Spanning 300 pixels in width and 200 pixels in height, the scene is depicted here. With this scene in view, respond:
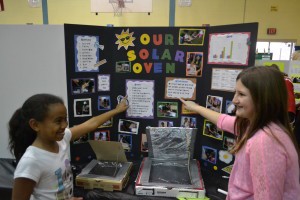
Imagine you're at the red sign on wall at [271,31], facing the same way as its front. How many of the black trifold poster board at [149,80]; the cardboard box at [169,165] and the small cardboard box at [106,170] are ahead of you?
3

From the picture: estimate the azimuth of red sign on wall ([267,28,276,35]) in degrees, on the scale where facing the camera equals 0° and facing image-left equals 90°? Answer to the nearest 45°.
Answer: approximately 0°

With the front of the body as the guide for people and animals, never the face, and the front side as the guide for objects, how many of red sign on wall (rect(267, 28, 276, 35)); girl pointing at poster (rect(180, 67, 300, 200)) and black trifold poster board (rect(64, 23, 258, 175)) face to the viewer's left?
1

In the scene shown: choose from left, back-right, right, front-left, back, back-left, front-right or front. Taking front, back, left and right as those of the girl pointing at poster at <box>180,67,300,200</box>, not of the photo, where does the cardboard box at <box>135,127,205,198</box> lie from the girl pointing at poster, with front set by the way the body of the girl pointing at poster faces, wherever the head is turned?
front-right

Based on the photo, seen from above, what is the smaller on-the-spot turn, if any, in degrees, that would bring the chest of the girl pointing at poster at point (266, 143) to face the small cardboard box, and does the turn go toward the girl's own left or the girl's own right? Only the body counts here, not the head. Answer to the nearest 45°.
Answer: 0° — they already face it

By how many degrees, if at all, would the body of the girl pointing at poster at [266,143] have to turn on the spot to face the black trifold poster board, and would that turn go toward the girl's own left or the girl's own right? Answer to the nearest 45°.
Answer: approximately 45° to the girl's own right

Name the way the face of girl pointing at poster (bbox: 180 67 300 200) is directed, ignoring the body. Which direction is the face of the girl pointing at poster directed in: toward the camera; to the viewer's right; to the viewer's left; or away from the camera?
to the viewer's left

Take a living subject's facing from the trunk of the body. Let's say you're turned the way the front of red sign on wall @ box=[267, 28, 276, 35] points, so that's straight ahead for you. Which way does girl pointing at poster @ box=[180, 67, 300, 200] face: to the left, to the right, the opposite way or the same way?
to the right

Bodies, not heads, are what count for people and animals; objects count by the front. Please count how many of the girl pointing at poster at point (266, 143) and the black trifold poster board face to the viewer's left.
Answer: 1

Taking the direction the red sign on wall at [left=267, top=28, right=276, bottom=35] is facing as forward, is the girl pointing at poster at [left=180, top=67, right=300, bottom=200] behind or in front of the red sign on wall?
in front

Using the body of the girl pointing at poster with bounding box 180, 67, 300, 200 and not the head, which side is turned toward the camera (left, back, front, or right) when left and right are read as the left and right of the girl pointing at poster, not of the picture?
left

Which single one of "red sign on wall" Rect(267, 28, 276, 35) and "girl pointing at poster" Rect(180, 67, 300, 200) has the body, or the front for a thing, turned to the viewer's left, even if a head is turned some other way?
the girl pointing at poster
